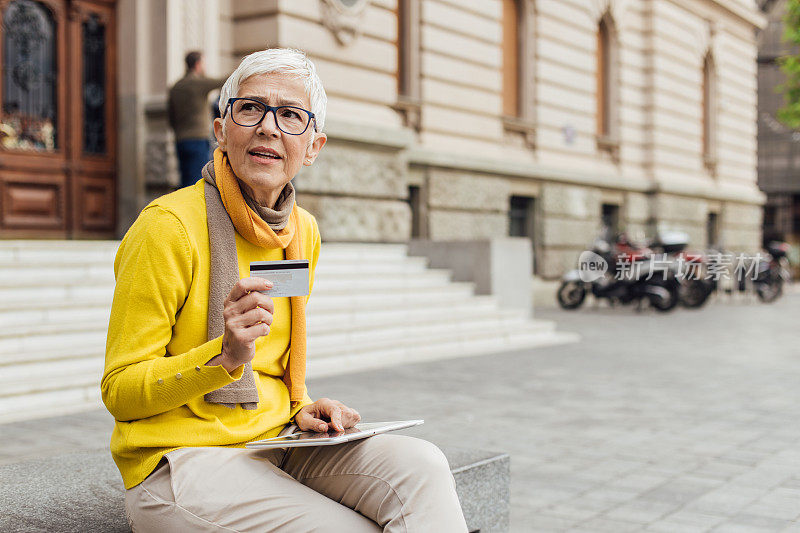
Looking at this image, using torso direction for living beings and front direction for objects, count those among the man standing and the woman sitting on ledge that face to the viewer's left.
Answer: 0

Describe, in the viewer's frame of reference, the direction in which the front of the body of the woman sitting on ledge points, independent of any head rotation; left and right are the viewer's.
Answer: facing the viewer and to the right of the viewer

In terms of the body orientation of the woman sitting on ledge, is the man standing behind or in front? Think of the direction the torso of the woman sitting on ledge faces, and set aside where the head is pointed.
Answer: behind

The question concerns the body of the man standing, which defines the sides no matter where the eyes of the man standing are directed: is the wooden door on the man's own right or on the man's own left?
on the man's own left

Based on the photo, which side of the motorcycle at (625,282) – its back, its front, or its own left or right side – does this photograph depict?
left

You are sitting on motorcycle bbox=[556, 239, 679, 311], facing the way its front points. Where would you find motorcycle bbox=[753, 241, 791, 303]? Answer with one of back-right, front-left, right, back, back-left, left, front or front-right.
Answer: back-right

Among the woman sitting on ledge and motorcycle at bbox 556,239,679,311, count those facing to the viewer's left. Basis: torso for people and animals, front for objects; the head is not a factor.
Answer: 1

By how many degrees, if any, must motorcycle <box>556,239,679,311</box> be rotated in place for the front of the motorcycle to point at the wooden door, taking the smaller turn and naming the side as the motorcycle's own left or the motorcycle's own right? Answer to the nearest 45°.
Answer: approximately 45° to the motorcycle's own left

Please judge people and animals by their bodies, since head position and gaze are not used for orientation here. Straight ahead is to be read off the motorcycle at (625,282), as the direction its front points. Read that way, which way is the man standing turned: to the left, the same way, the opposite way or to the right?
to the right

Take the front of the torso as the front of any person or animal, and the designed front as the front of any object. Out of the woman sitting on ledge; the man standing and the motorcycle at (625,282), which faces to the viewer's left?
the motorcycle

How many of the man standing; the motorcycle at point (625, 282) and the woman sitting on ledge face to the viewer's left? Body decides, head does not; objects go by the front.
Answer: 1

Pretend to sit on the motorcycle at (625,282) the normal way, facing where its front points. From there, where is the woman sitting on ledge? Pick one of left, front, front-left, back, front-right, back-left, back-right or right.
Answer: left
